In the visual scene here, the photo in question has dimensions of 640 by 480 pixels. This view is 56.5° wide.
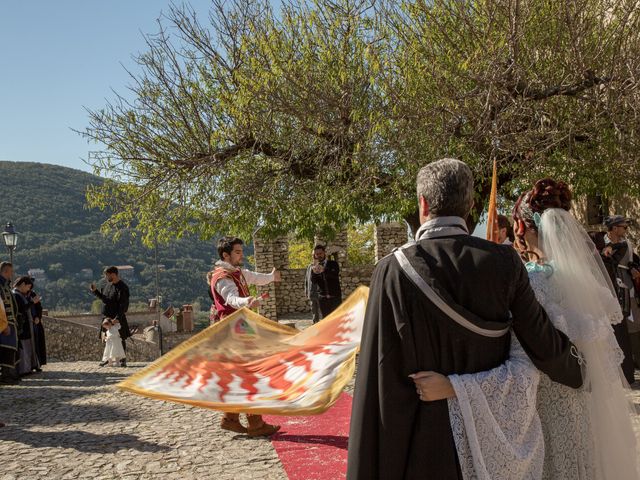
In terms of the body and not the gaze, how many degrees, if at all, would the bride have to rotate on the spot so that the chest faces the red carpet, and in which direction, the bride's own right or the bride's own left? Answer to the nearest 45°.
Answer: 0° — they already face it

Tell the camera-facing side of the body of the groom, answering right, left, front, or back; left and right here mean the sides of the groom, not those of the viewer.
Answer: back

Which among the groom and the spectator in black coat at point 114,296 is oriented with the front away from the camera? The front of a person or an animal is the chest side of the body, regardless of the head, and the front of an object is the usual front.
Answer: the groom

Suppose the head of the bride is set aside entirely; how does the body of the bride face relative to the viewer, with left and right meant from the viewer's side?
facing away from the viewer and to the left of the viewer

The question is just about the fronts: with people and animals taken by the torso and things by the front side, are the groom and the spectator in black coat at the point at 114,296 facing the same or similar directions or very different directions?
very different directions

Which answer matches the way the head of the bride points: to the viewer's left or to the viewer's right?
to the viewer's left

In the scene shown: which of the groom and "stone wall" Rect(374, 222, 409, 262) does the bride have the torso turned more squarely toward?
the stone wall

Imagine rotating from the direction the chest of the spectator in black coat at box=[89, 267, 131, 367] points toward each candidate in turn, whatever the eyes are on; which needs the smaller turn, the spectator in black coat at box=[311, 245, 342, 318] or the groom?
the groom
